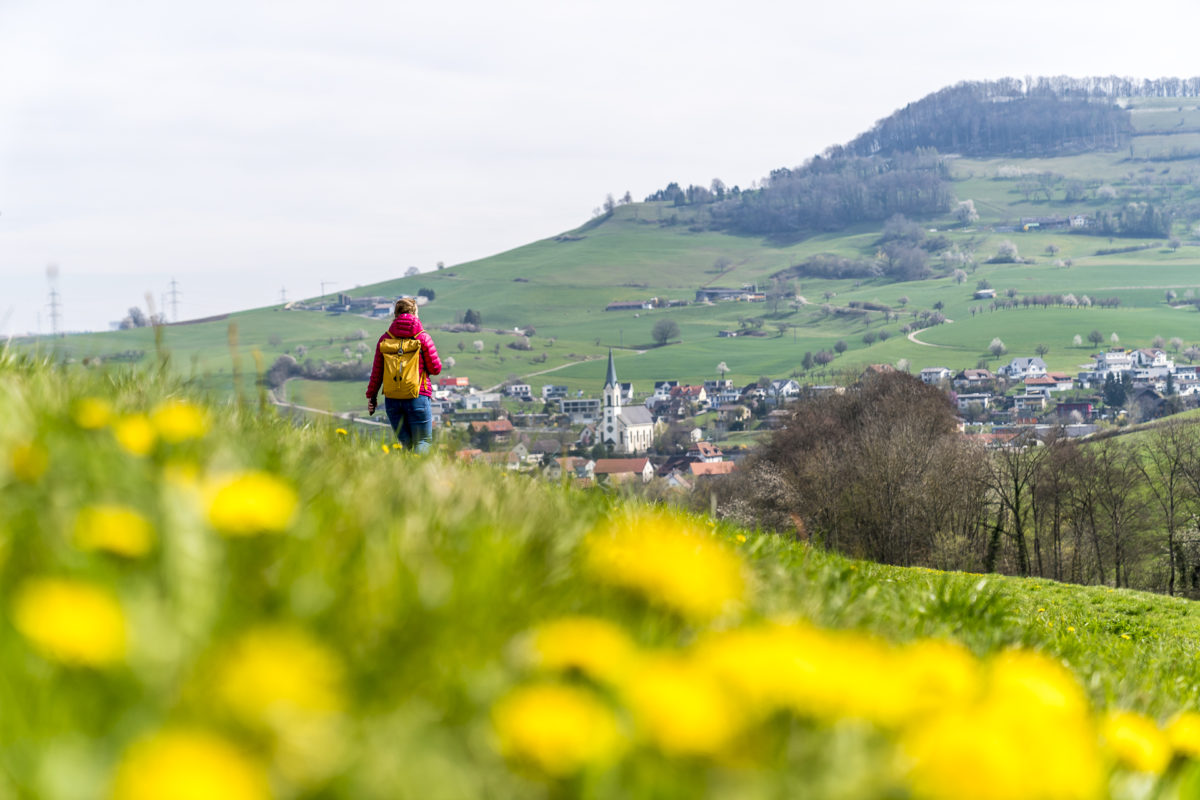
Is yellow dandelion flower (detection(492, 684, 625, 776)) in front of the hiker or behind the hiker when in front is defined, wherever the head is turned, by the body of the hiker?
behind

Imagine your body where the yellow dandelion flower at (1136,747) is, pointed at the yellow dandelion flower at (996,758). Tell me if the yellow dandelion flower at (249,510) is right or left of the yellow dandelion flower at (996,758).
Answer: right

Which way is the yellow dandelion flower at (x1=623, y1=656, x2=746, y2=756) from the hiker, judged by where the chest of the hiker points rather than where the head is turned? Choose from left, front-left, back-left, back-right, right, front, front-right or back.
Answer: back

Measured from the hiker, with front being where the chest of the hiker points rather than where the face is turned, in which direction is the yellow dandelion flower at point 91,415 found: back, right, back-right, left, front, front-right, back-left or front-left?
back

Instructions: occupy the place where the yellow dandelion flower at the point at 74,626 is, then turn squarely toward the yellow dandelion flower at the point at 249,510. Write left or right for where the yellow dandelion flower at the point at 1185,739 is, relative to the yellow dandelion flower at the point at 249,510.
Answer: right

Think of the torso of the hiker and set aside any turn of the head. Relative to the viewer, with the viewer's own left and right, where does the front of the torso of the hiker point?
facing away from the viewer

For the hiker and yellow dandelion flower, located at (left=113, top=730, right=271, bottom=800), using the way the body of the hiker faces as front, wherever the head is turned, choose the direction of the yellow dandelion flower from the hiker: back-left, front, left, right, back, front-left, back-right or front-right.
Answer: back

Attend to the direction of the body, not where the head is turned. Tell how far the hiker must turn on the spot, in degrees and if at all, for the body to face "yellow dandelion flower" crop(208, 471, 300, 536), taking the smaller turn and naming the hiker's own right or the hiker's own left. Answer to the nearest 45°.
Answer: approximately 180°

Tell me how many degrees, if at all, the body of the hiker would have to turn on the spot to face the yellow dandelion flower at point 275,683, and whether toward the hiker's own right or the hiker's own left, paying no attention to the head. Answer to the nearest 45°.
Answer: approximately 180°

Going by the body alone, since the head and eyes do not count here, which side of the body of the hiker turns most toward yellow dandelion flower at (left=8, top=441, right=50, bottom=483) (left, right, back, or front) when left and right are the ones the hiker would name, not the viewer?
back

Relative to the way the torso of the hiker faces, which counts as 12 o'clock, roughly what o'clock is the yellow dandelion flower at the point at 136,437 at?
The yellow dandelion flower is roughly at 6 o'clock from the hiker.

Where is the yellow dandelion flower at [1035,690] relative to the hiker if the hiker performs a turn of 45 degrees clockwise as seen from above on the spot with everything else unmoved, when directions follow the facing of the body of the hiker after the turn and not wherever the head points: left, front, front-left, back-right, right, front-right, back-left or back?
back-right

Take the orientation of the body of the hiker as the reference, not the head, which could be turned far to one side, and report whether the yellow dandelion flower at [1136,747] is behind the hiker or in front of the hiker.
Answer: behind

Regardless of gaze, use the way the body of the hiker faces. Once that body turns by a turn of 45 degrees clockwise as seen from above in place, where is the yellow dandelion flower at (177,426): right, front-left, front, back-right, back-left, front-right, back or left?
back-right
